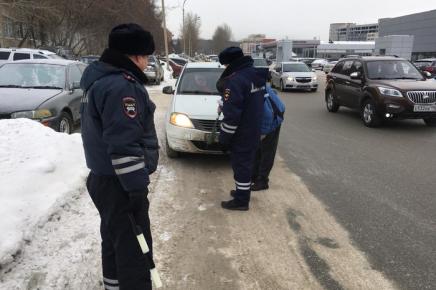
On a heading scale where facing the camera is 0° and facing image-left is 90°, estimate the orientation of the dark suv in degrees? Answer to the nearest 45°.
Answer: approximately 315°

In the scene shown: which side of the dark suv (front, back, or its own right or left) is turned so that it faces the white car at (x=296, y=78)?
back

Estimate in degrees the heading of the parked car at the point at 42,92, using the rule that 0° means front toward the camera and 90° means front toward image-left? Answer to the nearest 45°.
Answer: approximately 45°

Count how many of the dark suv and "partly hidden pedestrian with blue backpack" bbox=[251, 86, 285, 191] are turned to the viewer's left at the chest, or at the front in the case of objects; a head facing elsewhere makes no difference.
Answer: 1

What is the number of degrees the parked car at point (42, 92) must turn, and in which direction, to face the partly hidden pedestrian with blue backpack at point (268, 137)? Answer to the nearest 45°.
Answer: approximately 90° to its left

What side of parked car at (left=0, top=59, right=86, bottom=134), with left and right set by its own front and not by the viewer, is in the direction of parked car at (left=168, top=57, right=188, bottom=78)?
back

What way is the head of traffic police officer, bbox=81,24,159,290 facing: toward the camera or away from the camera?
away from the camera

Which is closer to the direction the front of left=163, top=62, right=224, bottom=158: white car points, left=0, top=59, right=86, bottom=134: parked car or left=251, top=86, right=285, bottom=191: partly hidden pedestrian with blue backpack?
the partly hidden pedestrian with blue backpack

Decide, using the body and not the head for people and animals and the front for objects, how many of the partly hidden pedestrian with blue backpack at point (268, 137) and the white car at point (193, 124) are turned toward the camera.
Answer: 1

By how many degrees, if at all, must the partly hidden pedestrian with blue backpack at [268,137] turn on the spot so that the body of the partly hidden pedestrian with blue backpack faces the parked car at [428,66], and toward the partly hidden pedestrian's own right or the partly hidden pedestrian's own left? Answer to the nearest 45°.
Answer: approximately 135° to the partly hidden pedestrian's own right

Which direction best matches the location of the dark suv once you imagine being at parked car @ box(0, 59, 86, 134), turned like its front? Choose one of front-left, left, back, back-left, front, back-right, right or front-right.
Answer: back-left

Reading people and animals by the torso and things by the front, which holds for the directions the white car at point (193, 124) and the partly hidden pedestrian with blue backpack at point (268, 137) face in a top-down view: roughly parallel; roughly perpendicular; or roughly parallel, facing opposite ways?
roughly perpendicular
